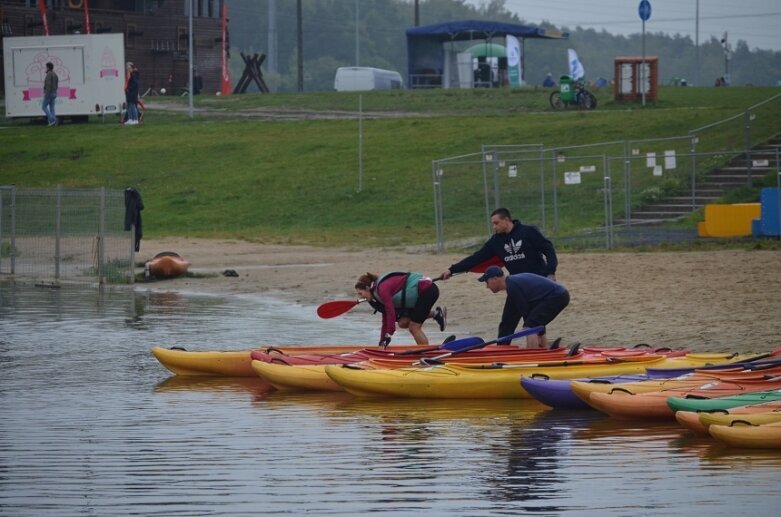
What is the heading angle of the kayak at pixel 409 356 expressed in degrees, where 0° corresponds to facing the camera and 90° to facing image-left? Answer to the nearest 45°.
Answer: approximately 90°

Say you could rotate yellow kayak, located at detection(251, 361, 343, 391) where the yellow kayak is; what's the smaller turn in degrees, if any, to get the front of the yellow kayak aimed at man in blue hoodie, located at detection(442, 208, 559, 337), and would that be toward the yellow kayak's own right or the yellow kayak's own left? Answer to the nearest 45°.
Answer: approximately 180°

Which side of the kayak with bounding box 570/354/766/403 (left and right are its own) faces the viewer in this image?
left

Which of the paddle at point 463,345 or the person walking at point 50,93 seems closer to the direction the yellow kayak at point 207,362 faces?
the person walking

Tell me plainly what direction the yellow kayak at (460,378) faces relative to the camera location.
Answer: facing to the left of the viewer

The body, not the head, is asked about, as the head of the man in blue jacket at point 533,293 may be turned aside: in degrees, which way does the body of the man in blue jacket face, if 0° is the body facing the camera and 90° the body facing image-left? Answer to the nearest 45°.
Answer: approximately 90°

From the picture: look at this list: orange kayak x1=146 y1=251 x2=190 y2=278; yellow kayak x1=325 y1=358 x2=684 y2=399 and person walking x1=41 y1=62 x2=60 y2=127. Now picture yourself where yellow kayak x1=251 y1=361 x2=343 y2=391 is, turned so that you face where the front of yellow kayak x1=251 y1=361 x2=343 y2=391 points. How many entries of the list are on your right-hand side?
2

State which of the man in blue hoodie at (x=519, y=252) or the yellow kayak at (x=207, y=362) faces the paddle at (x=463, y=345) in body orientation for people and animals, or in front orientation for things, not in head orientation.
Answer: the man in blue hoodie

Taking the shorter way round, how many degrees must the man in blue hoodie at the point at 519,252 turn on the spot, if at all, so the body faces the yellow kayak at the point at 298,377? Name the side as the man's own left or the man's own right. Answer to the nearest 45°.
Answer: approximately 45° to the man's own right

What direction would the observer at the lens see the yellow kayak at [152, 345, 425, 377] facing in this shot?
facing to the left of the viewer

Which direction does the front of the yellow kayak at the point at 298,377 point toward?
to the viewer's left

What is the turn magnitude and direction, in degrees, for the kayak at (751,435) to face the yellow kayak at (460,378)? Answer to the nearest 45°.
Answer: approximately 45° to its right
